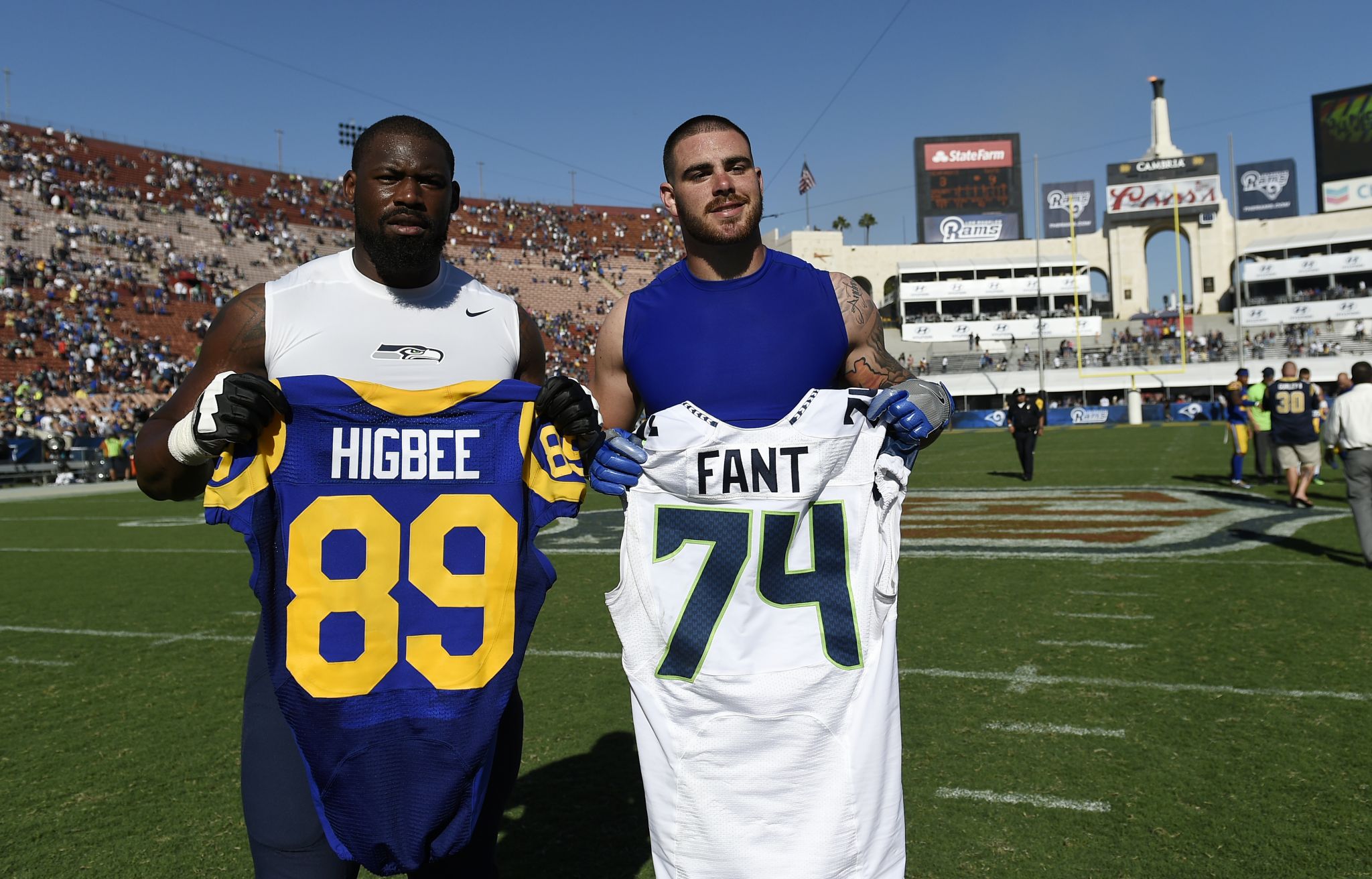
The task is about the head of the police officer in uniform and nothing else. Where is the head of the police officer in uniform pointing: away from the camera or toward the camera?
toward the camera

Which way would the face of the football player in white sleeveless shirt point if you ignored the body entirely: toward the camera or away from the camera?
toward the camera

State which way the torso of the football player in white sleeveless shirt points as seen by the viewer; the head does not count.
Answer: toward the camera

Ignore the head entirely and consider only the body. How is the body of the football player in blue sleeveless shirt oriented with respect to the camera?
toward the camera

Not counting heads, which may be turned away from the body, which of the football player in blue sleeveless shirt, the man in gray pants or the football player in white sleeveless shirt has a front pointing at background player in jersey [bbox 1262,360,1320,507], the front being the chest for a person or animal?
the man in gray pants

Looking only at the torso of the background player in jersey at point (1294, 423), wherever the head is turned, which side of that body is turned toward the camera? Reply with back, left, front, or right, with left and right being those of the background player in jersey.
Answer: back

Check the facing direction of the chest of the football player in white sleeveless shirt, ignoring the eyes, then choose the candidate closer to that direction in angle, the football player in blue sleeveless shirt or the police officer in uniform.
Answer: the football player in blue sleeveless shirt

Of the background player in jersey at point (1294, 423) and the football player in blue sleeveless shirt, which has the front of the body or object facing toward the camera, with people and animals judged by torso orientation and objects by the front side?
the football player in blue sleeveless shirt

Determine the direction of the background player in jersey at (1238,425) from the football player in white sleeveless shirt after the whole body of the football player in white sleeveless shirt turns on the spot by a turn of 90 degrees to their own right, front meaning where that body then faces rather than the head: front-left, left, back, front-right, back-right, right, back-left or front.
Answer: back-right

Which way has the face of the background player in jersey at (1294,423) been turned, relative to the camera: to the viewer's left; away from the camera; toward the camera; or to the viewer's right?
away from the camera

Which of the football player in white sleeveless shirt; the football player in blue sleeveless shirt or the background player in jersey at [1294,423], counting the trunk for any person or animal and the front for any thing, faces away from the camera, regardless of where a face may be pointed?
the background player in jersey

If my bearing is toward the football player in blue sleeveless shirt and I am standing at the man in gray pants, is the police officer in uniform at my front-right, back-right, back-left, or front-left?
back-right
